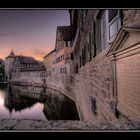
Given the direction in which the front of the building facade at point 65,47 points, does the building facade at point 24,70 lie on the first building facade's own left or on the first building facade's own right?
on the first building facade's own right

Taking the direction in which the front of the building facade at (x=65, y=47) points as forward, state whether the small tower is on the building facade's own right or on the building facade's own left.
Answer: on the building facade's own right

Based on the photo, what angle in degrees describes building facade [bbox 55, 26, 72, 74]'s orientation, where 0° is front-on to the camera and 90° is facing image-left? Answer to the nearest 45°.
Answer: approximately 45°
